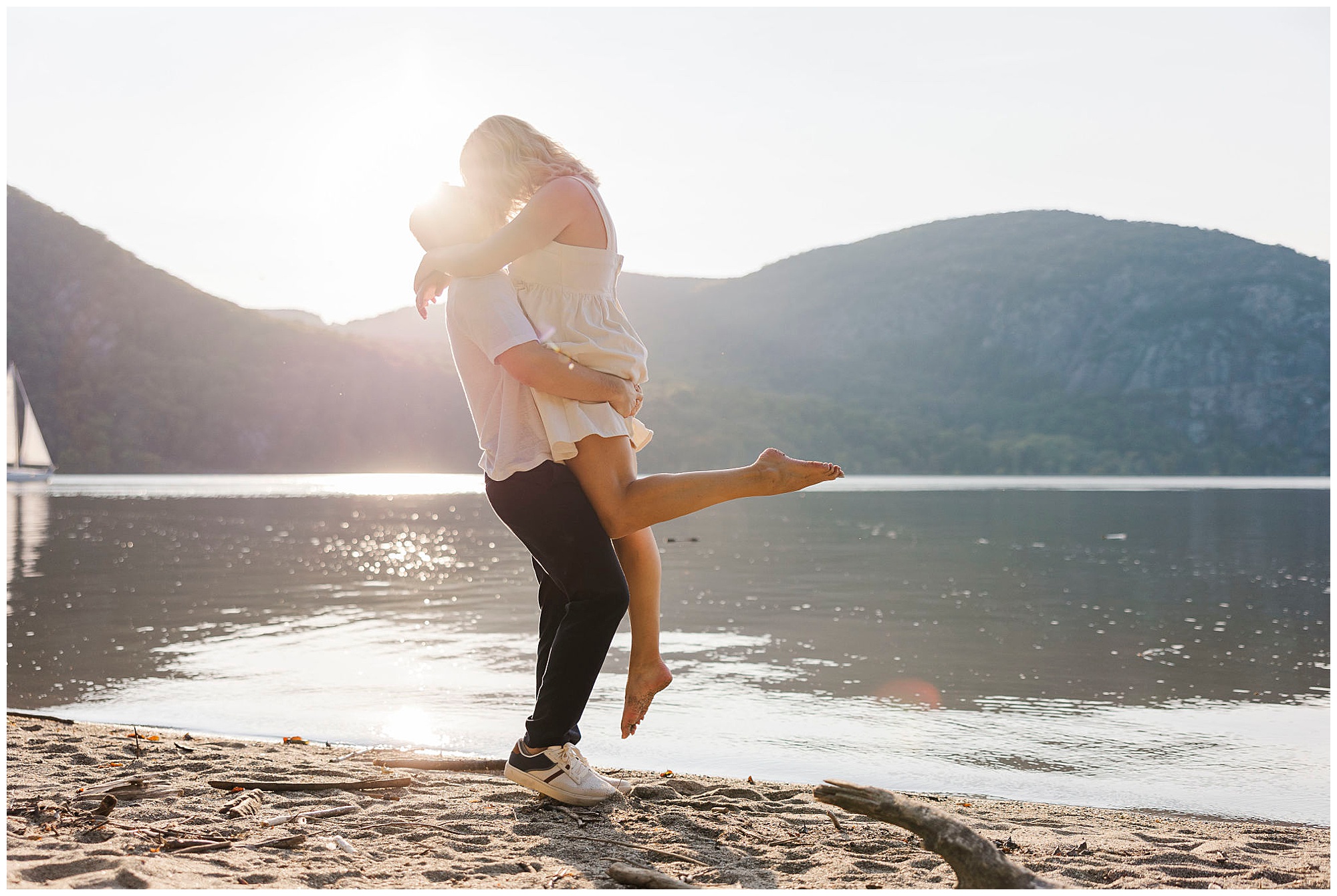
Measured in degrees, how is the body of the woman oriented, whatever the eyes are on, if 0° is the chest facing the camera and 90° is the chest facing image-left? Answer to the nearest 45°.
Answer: approximately 90°

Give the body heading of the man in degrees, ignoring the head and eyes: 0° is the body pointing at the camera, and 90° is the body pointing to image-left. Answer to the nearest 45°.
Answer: approximately 270°
